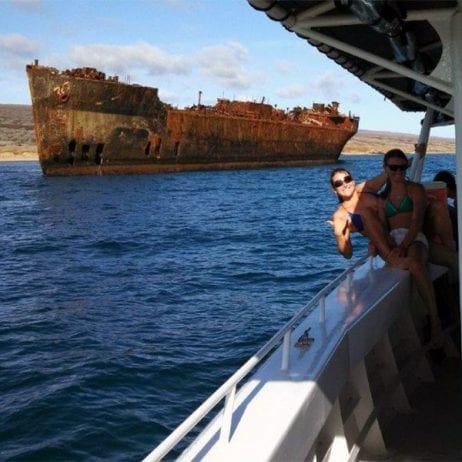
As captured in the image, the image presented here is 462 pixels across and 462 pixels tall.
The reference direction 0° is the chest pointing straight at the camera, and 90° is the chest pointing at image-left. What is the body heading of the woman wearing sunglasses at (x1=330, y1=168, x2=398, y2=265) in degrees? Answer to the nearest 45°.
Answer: approximately 0°

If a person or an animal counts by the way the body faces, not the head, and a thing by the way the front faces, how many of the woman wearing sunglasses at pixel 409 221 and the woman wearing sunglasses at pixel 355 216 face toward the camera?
2

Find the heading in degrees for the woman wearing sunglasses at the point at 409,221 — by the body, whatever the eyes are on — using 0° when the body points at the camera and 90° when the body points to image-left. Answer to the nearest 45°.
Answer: approximately 0°
